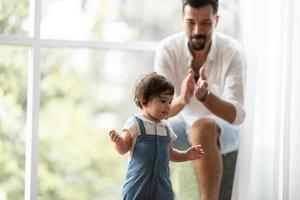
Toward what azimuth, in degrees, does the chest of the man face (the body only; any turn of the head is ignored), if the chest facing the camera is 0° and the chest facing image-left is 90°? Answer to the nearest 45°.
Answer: approximately 0°

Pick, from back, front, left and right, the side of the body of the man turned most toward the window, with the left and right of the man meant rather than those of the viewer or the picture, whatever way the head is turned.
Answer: right
